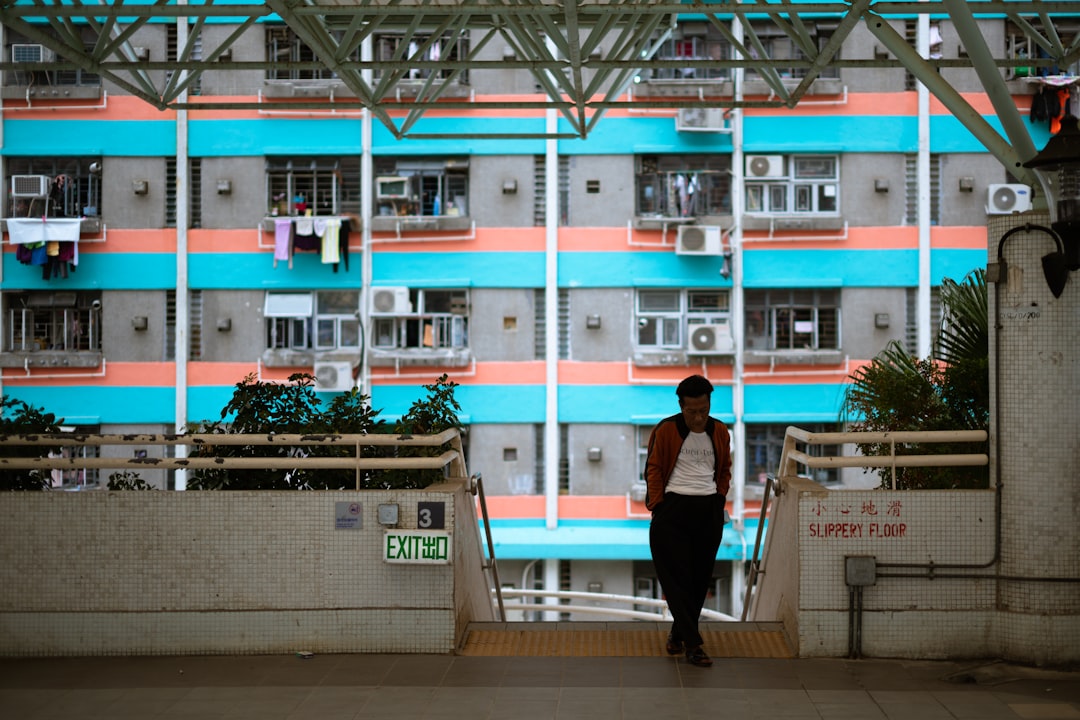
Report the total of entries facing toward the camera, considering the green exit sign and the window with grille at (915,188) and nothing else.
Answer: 2

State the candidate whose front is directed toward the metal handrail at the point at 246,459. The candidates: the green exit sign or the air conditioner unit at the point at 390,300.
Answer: the air conditioner unit

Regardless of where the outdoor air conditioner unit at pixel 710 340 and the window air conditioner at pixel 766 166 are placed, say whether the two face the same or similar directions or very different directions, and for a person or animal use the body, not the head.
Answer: same or similar directions

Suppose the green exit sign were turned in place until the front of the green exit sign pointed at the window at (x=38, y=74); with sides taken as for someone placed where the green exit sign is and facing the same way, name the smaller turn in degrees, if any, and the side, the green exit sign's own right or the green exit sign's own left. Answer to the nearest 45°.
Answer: approximately 135° to the green exit sign's own right

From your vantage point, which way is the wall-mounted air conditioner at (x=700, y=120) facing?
toward the camera

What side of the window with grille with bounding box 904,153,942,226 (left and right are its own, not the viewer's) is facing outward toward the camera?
front

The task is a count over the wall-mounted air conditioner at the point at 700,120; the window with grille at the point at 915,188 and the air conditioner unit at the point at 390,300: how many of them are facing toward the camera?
3

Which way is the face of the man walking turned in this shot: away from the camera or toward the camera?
toward the camera

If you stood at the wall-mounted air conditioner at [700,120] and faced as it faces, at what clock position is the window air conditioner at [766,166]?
the window air conditioner at [766,166] is roughly at 8 o'clock from the wall-mounted air conditioner at [700,120].

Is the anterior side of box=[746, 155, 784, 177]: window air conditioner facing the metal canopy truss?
yes

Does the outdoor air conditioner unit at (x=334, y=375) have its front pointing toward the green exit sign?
yes

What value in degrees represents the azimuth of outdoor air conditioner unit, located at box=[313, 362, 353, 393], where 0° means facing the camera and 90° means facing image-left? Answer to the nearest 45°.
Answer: approximately 0°

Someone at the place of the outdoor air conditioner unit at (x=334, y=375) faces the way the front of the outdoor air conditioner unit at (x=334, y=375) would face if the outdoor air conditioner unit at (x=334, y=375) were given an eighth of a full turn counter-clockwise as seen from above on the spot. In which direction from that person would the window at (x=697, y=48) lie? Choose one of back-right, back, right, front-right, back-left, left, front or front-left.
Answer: front-left

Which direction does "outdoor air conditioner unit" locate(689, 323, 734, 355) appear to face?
toward the camera

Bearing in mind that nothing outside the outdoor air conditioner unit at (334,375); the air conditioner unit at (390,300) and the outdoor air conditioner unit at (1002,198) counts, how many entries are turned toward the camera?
3

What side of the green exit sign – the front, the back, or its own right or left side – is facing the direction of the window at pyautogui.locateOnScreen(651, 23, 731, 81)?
back

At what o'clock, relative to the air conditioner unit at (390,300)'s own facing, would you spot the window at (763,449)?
The window is roughly at 9 o'clock from the air conditioner unit.

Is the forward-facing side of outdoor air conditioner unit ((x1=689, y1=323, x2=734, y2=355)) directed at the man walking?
yes
